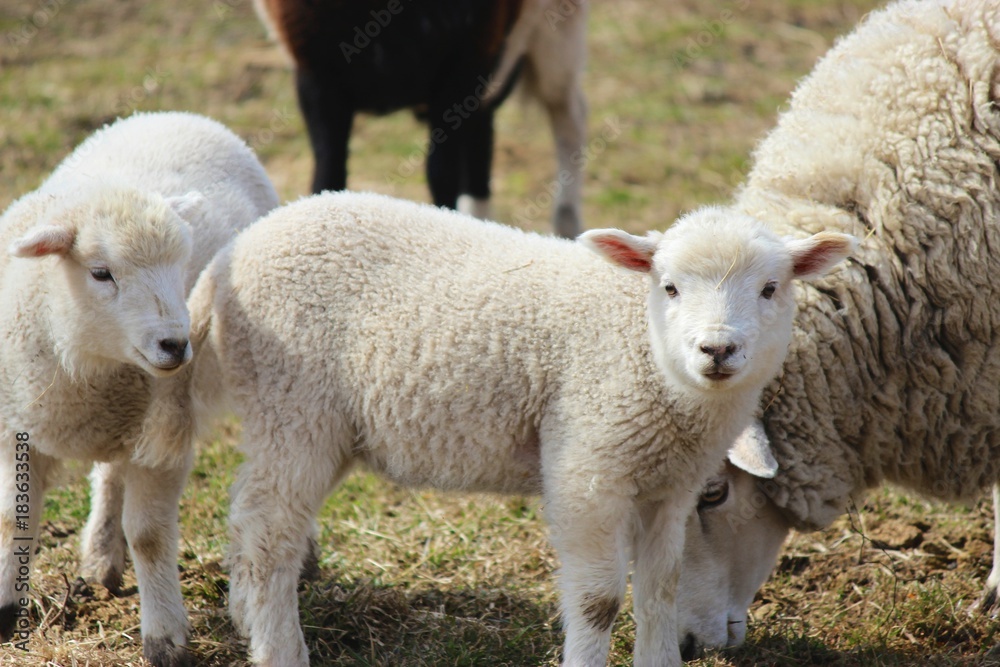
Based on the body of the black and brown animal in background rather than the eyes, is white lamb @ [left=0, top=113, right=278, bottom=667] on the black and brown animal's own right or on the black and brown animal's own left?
on the black and brown animal's own left

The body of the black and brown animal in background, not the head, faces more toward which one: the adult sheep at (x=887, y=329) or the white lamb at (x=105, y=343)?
the white lamb

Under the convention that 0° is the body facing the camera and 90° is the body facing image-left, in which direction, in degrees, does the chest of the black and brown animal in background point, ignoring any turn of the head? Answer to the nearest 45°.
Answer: approximately 90°

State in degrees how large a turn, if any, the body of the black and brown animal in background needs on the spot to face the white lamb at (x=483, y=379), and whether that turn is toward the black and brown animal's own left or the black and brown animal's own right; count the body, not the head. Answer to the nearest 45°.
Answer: approximately 90° to the black and brown animal's own left

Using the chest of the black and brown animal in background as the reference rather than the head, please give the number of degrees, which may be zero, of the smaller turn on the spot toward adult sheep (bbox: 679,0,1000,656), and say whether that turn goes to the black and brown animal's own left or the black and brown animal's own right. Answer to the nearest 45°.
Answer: approximately 135° to the black and brown animal's own left
